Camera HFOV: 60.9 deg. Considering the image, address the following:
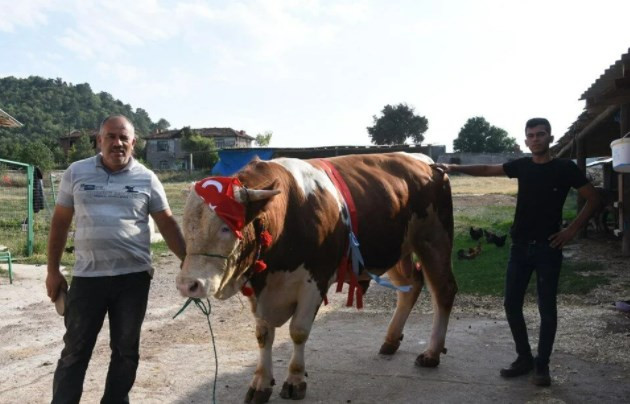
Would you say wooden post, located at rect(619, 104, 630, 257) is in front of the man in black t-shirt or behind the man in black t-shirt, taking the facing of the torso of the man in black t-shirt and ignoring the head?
behind

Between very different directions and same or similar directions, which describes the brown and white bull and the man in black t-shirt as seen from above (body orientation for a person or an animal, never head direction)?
same or similar directions

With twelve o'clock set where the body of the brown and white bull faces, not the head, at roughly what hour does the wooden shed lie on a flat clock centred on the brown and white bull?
The wooden shed is roughly at 6 o'clock from the brown and white bull.

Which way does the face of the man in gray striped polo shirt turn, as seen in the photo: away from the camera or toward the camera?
toward the camera

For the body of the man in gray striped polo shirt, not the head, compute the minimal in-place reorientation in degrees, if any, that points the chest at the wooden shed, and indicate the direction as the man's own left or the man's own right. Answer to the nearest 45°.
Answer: approximately 135° to the man's own left

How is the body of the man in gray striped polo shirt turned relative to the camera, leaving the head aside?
toward the camera

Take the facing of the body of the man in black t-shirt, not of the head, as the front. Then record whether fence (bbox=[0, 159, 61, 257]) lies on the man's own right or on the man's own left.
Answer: on the man's own right

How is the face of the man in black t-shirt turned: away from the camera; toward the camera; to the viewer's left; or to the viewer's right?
toward the camera

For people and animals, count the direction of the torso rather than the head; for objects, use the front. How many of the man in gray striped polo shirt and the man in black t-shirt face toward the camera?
2

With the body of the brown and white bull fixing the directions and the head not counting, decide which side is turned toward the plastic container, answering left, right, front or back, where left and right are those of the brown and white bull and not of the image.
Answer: back

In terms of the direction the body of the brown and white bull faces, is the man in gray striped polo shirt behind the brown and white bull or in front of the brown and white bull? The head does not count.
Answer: in front

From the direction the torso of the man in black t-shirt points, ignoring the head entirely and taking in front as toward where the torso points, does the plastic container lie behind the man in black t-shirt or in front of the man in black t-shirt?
behind

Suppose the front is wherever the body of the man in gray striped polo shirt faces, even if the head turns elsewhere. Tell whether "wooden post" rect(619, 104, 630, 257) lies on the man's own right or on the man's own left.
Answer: on the man's own left

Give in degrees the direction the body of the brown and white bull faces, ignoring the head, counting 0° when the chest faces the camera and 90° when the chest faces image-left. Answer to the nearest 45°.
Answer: approximately 45°
